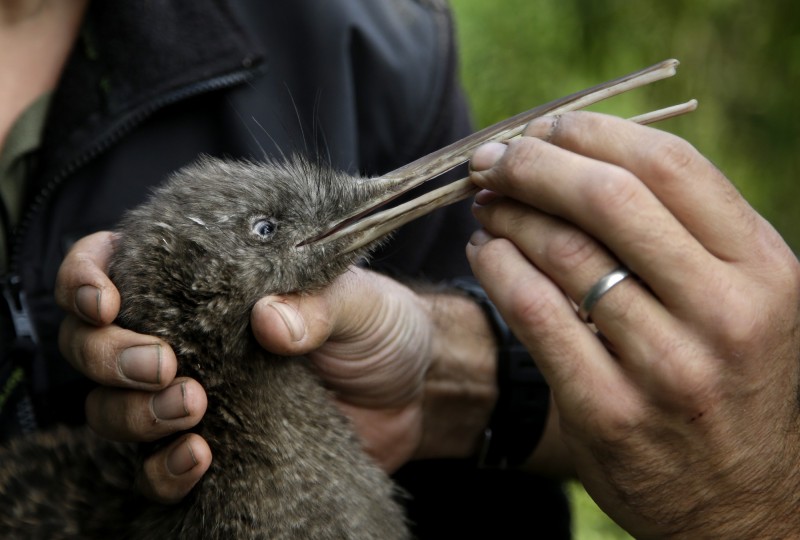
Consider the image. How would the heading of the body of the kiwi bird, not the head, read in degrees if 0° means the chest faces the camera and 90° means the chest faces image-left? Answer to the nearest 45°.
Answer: approximately 270°
